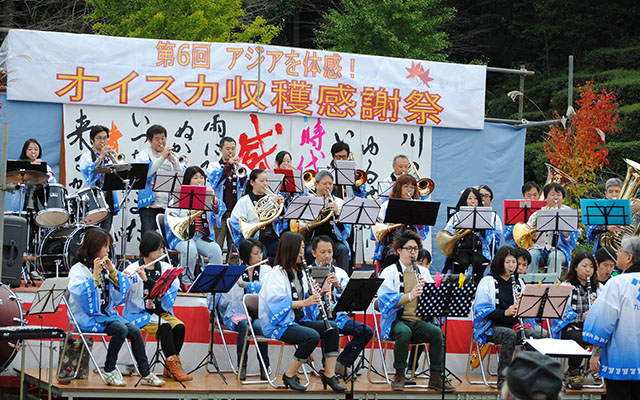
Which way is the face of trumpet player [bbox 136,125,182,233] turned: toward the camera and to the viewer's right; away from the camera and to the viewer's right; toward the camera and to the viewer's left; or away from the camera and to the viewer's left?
toward the camera and to the viewer's right

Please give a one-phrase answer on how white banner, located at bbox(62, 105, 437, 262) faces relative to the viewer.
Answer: facing the viewer

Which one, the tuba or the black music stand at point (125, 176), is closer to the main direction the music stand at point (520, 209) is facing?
the tuba

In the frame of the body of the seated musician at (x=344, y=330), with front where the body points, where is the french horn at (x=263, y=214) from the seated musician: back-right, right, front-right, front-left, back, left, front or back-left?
back

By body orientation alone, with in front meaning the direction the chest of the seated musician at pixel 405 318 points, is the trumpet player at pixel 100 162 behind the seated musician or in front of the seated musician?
behind

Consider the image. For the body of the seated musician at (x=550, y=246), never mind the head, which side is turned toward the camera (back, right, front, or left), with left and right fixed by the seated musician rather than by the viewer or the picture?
front

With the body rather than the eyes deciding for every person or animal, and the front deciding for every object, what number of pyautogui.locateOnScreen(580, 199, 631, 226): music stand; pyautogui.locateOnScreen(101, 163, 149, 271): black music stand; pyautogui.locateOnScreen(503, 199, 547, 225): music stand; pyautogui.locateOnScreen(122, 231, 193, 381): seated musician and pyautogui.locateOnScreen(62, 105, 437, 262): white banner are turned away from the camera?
3

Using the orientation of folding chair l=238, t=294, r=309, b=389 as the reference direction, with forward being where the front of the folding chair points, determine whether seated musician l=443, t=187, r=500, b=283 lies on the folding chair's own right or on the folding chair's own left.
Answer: on the folding chair's own left

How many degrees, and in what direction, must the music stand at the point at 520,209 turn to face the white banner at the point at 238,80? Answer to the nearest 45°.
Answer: approximately 90° to its left

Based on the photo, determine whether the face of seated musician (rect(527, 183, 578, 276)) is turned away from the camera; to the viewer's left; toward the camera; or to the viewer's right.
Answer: toward the camera

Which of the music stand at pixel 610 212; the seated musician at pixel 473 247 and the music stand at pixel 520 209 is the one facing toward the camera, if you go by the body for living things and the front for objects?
the seated musician

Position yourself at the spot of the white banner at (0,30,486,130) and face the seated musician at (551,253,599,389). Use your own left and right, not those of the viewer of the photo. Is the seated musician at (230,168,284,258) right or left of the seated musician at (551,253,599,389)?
right

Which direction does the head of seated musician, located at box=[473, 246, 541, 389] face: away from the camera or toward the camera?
toward the camera

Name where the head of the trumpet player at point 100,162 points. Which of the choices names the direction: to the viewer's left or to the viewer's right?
to the viewer's right

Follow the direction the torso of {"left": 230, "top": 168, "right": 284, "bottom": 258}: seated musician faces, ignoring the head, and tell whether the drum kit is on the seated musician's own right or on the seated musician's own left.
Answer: on the seated musician's own right

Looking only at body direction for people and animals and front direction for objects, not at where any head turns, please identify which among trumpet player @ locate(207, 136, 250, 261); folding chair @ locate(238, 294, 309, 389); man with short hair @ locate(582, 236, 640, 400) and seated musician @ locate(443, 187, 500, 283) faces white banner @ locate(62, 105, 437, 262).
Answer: the man with short hair

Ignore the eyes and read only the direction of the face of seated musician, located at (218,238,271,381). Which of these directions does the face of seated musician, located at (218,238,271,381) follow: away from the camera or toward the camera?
toward the camera

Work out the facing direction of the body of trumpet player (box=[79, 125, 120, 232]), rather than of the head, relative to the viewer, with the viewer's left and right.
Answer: facing the viewer and to the right of the viewer

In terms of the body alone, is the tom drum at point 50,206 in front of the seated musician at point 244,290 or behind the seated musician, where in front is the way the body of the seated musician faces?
behind
